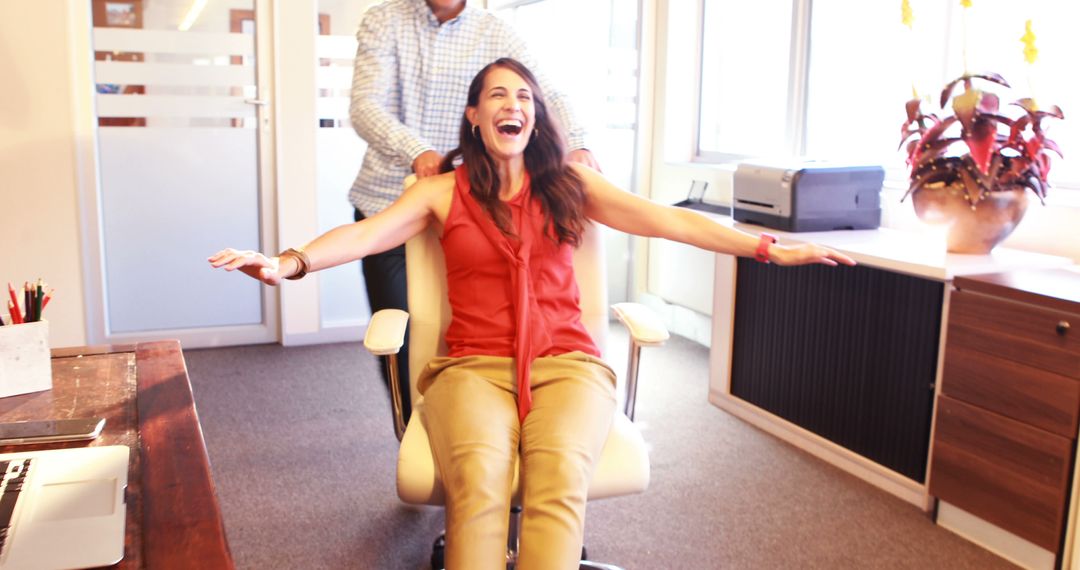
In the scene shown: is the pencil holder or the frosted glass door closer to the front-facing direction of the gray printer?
the pencil holder

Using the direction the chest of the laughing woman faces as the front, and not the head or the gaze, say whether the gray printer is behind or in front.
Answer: behind

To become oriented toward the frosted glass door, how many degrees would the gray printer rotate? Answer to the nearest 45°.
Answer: approximately 45° to its right

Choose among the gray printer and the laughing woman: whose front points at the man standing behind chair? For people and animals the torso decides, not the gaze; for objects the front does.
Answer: the gray printer

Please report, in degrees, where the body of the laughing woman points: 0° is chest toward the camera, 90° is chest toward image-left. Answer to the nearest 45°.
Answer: approximately 0°

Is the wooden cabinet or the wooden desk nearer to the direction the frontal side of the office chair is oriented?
the wooden desk

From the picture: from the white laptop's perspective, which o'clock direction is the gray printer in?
The gray printer is roughly at 11 o'clock from the white laptop.

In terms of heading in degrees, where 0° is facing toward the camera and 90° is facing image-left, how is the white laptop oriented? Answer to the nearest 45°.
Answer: approximately 270°

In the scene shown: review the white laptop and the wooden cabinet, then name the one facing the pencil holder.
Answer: the wooden cabinet

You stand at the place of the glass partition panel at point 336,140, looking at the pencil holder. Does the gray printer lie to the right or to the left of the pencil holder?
left

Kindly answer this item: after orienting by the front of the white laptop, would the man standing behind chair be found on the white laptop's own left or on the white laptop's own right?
on the white laptop's own left
